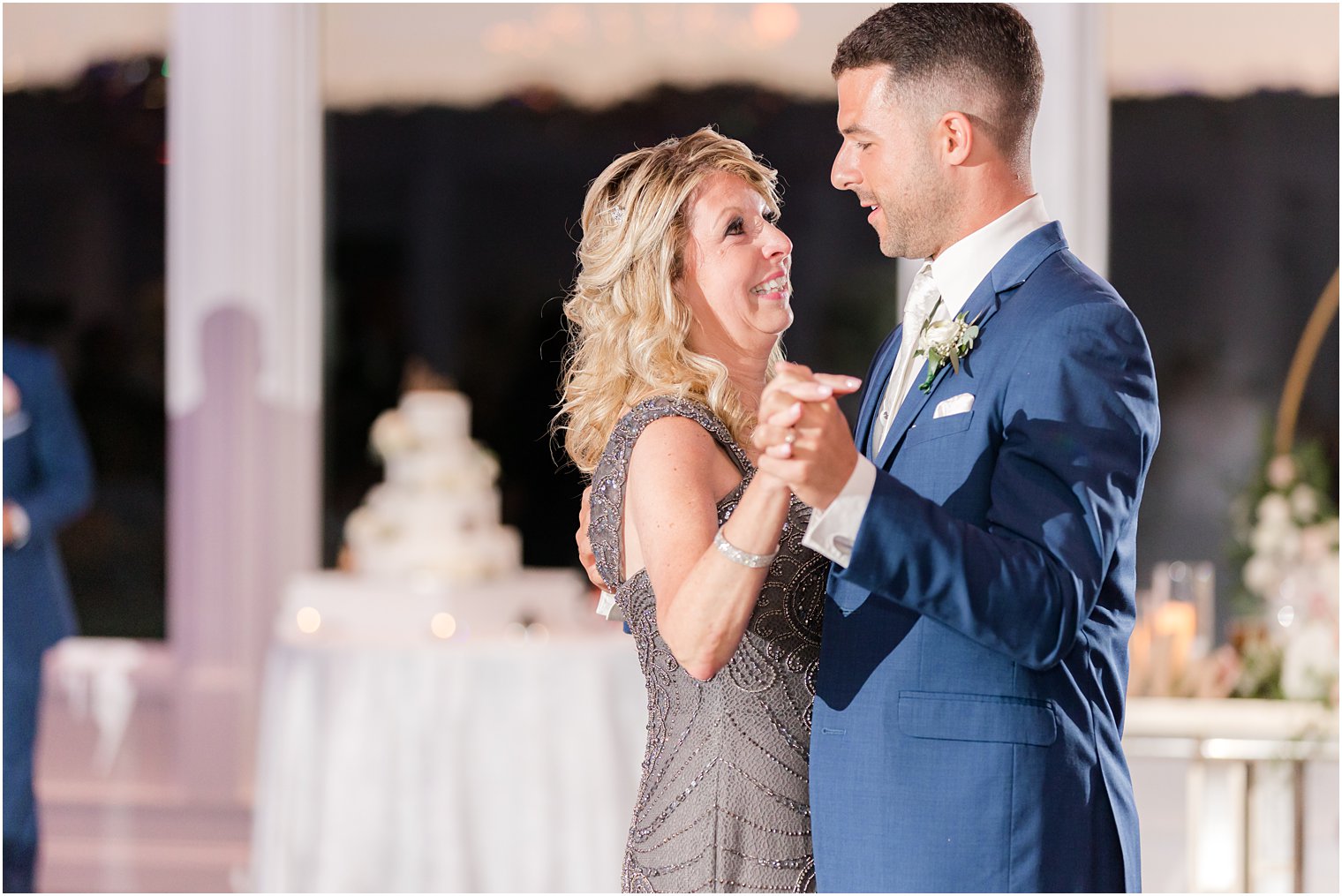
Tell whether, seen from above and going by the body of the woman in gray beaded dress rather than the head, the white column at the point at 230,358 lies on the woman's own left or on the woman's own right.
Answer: on the woman's own left

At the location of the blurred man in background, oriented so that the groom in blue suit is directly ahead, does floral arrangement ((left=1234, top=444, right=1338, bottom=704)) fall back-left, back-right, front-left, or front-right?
front-left

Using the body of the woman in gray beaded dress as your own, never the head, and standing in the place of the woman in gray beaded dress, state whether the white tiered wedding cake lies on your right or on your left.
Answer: on your left

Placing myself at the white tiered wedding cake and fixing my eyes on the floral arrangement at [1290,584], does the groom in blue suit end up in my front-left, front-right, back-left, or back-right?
front-right

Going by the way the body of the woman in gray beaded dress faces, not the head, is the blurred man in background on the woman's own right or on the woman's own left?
on the woman's own left

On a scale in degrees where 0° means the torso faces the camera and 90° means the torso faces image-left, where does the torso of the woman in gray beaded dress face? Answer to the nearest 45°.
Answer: approximately 270°

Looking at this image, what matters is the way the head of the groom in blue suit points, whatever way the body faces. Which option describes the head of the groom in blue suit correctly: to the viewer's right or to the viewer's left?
to the viewer's left
